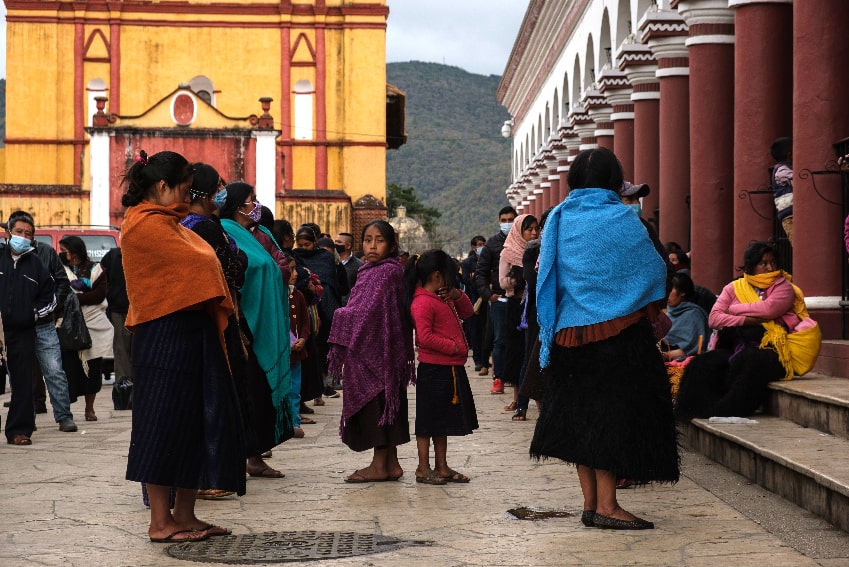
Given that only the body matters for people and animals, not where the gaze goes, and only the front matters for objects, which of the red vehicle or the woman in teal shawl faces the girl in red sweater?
the woman in teal shawl

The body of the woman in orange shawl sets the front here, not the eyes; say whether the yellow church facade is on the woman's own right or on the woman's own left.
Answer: on the woman's own left

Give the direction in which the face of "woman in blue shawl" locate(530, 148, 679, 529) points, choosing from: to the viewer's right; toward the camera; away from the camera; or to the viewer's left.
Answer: away from the camera

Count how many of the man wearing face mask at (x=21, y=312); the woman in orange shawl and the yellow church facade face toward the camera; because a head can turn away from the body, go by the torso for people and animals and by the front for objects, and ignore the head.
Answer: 2

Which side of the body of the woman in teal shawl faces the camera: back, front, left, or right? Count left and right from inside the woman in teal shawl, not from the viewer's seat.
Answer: right

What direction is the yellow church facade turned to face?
toward the camera

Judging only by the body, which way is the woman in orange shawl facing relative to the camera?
to the viewer's right

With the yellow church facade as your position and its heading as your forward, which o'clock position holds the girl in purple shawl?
The girl in purple shawl is roughly at 12 o'clock from the yellow church facade.

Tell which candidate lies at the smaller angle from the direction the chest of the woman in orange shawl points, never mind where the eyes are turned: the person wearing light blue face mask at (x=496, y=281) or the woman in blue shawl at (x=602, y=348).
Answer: the woman in blue shawl

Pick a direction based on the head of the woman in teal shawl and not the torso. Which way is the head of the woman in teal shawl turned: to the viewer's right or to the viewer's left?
to the viewer's right

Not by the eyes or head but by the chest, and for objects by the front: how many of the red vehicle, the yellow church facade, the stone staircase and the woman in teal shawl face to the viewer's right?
1

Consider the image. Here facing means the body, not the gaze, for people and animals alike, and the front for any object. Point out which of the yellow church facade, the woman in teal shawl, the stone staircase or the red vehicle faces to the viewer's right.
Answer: the woman in teal shawl

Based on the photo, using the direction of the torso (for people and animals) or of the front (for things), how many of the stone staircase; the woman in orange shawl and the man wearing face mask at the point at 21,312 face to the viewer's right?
1
